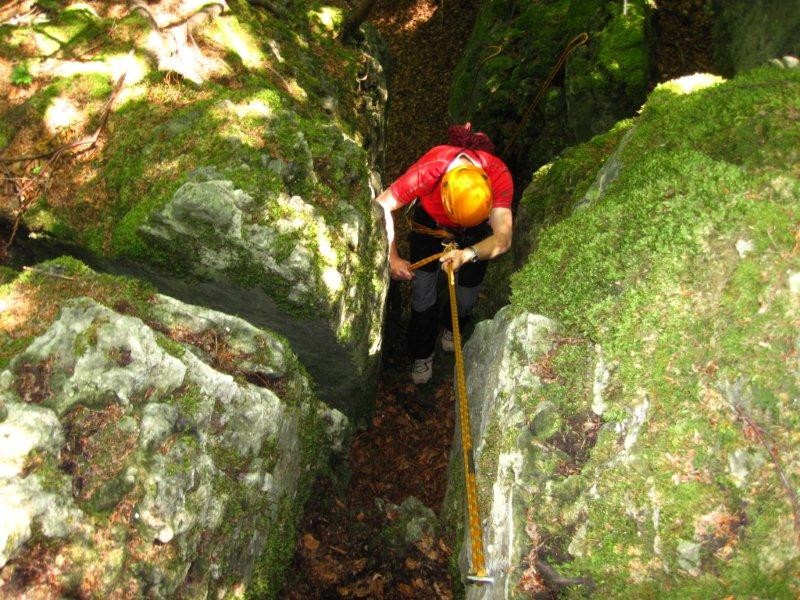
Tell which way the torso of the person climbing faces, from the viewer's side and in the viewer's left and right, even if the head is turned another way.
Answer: facing the viewer

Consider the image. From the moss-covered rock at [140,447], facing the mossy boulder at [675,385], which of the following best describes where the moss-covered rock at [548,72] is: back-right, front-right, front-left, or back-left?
front-left

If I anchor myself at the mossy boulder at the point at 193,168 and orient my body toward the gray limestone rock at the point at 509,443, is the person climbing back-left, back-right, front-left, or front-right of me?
front-left

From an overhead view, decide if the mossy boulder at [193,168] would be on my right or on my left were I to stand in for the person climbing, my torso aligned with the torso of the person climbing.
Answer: on my right
